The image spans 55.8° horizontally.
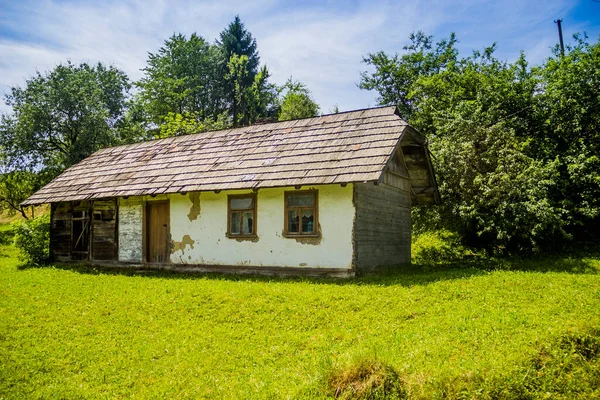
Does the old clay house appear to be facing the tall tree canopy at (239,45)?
no

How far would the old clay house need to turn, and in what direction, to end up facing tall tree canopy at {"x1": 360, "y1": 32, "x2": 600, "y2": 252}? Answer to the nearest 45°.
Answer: approximately 135° to its left

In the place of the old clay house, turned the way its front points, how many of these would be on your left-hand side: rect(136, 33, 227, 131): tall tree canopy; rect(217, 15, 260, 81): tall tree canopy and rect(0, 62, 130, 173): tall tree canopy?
0

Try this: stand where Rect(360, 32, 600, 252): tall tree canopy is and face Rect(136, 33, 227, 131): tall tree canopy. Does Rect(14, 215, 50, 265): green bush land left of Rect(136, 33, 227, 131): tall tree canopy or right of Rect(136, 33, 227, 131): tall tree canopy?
left

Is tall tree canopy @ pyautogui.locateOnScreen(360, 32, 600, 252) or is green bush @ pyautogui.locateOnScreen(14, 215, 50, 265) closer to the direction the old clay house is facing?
the green bush

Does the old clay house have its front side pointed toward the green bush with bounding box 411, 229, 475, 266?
no

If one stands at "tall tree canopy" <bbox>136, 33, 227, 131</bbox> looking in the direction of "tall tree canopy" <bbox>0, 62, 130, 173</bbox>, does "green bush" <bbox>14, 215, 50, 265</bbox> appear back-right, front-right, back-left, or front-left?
front-left

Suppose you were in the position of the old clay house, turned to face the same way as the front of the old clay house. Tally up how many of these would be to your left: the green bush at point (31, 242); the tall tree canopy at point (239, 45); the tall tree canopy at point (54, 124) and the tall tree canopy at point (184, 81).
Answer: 0

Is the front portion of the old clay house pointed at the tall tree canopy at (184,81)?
no

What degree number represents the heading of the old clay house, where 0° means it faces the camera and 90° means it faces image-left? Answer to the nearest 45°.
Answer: approximately 45°

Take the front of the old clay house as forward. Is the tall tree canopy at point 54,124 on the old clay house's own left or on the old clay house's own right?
on the old clay house's own right
